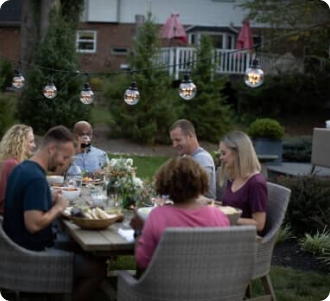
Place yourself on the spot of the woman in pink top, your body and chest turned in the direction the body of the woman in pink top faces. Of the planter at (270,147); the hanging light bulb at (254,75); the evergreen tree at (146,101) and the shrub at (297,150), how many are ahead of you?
4

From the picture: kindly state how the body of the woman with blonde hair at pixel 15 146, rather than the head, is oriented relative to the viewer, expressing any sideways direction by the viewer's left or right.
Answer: facing to the right of the viewer

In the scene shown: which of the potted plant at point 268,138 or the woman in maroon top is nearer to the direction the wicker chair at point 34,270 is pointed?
the woman in maroon top

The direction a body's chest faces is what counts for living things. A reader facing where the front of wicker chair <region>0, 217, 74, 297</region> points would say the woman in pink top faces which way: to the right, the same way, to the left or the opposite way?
to the left

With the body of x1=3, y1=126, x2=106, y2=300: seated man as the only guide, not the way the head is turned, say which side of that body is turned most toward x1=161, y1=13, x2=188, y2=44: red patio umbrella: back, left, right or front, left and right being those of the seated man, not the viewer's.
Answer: left

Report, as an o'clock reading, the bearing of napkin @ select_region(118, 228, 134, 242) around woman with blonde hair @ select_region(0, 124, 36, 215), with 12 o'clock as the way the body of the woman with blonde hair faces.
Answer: The napkin is roughly at 2 o'clock from the woman with blonde hair.

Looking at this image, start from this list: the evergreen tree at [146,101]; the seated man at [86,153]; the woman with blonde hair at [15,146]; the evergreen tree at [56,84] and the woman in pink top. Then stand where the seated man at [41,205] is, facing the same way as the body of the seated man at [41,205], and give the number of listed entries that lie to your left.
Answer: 4

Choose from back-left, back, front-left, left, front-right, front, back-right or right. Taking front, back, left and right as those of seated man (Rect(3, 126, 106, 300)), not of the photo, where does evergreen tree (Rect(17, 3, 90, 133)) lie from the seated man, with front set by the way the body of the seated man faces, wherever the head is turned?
left

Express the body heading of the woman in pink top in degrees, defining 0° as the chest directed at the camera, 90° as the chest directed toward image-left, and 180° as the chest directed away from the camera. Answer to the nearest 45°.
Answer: approximately 180°

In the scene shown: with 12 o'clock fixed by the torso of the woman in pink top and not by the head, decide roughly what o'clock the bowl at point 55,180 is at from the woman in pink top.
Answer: The bowl is roughly at 11 o'clock from the woman in pink top.

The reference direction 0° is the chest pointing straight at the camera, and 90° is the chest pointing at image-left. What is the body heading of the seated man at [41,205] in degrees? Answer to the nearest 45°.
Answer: approximately 270°

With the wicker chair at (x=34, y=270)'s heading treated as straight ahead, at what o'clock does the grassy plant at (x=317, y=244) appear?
The grassy plant is roughly at 11 o'clock from the wicker chair.

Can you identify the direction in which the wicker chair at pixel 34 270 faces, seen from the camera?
facing to the right of the viewer

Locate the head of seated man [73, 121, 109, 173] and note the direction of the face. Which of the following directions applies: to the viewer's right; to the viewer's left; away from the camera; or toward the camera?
toward the camera

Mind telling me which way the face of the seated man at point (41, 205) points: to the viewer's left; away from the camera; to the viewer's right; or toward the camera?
to the viewer's right

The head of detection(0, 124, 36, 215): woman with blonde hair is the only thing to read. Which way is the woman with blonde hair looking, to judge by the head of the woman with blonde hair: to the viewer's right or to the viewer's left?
to the viewer's right

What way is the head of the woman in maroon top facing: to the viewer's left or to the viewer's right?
to the viewer's left

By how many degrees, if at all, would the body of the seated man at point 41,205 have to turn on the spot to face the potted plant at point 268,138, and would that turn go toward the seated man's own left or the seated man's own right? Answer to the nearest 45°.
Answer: approximately 45° to the seated man's own left

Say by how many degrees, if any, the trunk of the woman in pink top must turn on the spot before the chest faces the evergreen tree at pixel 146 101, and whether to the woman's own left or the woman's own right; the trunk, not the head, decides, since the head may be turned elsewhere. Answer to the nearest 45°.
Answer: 0° — they already face it
